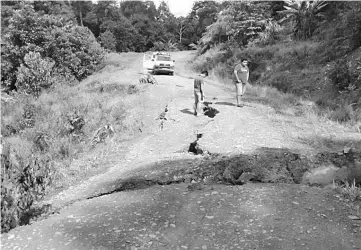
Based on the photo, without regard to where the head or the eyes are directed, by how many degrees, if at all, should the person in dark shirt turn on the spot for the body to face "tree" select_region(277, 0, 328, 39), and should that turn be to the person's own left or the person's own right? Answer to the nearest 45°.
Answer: approximately 45° to the person's own left

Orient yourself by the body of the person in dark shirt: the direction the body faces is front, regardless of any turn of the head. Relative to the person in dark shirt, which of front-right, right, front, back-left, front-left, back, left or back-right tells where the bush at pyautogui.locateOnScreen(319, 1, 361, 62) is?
front-left

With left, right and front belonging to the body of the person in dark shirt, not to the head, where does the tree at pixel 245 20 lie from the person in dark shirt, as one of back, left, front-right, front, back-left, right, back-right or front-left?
left

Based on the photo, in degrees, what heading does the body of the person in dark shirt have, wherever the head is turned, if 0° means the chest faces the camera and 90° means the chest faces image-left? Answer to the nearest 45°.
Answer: approximately 270°

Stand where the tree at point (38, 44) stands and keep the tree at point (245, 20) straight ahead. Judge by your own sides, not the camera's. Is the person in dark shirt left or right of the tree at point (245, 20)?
right

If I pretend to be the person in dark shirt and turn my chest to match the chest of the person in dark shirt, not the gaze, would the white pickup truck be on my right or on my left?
on my left

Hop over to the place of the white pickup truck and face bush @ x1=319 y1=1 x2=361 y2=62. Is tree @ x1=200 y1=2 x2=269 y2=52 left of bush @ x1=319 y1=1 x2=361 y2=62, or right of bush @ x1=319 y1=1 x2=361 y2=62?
left
